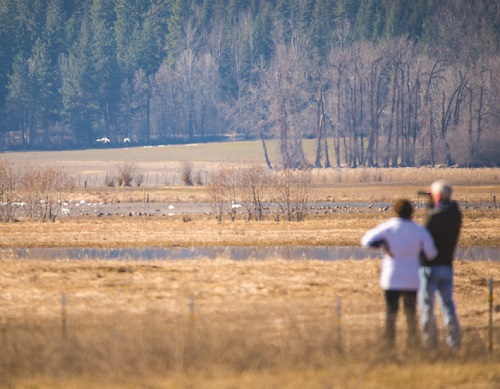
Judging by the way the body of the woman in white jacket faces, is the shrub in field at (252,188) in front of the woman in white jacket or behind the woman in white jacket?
in front

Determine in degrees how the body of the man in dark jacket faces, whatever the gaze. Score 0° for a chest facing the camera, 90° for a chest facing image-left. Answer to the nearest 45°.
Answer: approximately 135°

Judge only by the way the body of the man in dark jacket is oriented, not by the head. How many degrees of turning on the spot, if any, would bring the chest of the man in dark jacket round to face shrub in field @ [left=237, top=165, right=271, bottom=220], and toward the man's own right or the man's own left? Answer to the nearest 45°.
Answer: approximately 45° to the man's own right

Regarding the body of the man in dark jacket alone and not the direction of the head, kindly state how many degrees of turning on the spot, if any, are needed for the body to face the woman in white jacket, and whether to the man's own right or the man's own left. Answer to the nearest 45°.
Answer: approximately 90° to the man's own left

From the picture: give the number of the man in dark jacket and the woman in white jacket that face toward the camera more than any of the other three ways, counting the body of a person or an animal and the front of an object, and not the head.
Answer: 0

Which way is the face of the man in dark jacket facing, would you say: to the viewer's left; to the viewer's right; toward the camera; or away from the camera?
away from the camera

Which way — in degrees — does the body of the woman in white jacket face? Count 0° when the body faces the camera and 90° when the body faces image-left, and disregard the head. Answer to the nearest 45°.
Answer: approximately 180°

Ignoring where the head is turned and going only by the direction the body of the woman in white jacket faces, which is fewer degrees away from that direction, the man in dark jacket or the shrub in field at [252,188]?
the shrub in field

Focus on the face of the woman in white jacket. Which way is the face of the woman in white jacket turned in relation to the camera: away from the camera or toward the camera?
away from the camera
